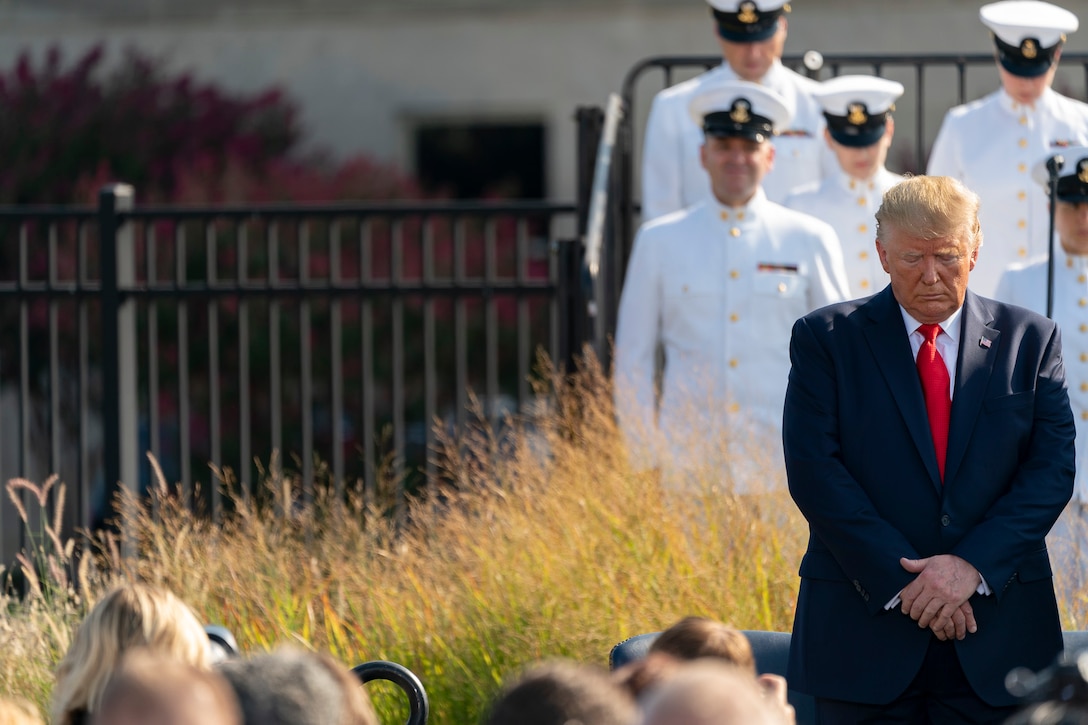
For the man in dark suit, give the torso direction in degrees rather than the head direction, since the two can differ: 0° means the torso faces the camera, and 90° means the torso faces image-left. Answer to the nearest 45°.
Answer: approximately 0°

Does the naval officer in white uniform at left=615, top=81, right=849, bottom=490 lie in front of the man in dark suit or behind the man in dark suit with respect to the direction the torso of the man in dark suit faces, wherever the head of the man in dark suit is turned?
behind

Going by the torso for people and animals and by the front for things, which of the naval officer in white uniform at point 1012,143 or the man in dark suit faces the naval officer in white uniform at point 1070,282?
the naval officer in white uniform at point 1012,143

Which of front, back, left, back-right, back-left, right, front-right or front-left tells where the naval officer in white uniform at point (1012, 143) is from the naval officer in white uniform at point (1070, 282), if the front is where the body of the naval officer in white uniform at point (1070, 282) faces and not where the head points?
back

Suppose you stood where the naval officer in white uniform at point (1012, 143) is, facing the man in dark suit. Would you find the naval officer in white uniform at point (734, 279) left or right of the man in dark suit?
right

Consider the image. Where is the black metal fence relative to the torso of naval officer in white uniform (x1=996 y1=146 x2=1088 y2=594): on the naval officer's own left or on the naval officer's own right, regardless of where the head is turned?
on the naval officer's own right

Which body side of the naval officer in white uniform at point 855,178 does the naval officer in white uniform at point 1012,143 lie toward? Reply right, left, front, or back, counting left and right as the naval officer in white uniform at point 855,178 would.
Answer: left
